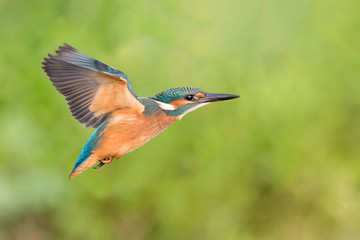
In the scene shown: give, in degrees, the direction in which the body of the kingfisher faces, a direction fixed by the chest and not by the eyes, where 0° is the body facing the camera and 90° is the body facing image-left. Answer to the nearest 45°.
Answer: approximately 270°
